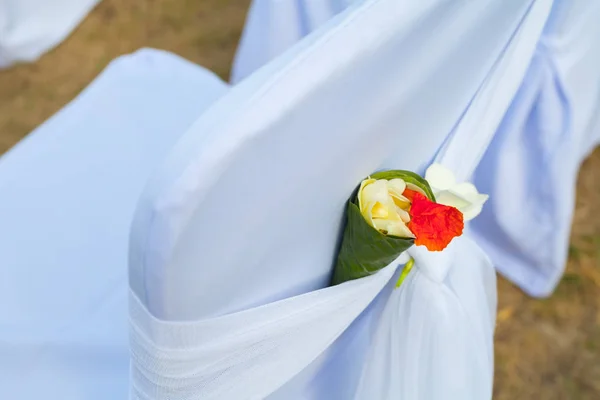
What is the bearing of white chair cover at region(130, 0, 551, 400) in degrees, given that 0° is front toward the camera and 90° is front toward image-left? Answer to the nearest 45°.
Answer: approximately 135°

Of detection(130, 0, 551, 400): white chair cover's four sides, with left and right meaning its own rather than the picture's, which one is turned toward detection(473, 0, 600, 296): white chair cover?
right

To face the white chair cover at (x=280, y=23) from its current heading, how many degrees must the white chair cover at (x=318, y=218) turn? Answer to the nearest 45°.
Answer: approximately 45° to its right

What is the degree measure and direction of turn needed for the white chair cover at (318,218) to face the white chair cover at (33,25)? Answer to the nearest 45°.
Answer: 0° — it already faces it
